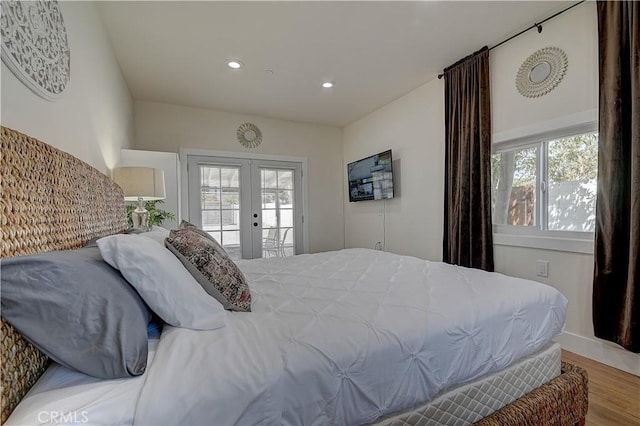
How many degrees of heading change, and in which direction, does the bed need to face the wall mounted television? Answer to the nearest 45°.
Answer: approximately 90° to its left

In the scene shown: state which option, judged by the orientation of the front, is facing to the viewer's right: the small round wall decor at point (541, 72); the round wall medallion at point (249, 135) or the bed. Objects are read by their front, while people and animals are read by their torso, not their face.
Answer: the bed

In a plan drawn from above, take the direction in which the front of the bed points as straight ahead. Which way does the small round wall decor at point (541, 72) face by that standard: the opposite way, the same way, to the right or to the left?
the opposite way

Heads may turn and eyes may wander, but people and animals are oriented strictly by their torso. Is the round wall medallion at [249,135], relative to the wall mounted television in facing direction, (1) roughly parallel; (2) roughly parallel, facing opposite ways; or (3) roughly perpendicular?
roughly perpendicular

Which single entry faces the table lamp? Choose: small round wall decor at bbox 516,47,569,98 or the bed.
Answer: the small round wall decor

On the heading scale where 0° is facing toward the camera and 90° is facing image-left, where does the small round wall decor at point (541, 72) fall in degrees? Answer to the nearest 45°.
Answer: approximately 45°

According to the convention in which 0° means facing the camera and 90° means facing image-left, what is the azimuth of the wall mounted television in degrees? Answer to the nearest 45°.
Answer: approximately 45°

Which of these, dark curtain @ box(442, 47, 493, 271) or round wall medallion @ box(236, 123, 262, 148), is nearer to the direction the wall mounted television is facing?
the round wall medallion

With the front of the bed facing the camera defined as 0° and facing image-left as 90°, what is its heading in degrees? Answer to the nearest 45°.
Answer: approximately 270°

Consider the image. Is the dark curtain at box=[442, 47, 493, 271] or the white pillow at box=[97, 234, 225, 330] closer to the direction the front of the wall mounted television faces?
the white pillow

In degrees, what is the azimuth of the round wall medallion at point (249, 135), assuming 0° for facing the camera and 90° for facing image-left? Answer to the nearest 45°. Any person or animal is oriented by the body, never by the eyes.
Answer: approximately 0°

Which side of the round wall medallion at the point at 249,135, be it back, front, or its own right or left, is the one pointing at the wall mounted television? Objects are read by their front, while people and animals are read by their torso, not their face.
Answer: left
